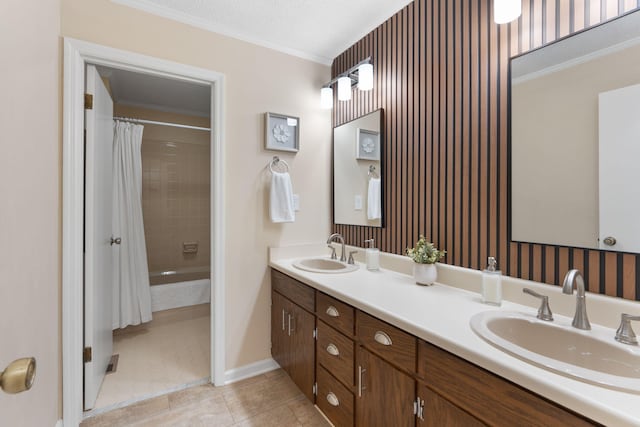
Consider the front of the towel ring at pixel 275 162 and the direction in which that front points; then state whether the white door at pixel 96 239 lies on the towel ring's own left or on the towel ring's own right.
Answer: on the towel ring's own right

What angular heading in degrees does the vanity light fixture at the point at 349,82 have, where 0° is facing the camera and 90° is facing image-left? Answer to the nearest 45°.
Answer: approximately 45°

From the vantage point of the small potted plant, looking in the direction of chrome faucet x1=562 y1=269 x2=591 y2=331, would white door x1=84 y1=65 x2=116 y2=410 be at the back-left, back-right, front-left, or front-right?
back-right

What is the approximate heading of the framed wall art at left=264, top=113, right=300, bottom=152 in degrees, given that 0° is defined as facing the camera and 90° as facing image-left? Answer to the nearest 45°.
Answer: approximately 315°

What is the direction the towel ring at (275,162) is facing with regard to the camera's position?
facing the viewer

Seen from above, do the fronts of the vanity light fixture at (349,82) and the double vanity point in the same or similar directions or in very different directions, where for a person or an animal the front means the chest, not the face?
same or similar directions

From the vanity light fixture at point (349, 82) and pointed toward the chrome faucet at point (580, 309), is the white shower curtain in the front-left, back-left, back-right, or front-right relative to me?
back-right

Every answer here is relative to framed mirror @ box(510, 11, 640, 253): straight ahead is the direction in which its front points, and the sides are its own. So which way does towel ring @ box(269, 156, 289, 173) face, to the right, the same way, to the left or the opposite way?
to the left

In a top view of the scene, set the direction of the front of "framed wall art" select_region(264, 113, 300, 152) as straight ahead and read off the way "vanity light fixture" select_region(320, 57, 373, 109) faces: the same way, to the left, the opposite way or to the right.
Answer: to the right

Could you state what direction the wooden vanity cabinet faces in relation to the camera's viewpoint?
facing the viewer and to the left of the viewer

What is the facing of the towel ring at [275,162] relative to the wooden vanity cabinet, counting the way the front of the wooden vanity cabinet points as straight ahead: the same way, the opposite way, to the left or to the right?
to the left

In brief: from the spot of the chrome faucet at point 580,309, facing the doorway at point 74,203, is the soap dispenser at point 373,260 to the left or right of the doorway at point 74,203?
right
